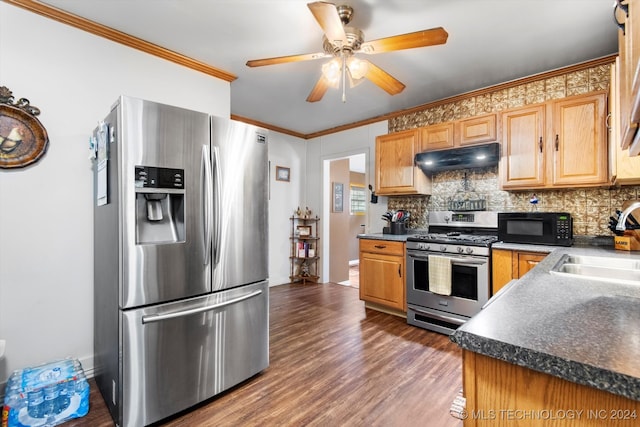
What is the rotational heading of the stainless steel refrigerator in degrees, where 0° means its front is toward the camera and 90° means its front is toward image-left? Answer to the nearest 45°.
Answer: approximately 315°

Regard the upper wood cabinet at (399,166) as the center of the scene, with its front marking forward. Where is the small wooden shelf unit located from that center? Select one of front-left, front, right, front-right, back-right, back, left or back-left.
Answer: right

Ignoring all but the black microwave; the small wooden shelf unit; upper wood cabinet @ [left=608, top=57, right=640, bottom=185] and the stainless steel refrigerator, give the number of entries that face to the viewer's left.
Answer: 1

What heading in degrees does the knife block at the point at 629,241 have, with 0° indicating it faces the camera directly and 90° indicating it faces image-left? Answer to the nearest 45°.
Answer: approximately 45°

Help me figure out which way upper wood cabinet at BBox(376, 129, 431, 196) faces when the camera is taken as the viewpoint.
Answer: facing the viewer and to the left of the viewer

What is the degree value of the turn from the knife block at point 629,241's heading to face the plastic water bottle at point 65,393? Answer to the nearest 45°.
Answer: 0° — it already faces it

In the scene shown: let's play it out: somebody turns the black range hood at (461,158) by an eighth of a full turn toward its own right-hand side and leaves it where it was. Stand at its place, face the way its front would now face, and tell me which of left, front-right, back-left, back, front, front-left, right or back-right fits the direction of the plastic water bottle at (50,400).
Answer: front-left

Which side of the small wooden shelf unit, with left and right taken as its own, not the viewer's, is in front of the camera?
front

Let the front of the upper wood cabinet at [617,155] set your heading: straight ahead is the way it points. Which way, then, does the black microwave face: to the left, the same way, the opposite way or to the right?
to the left

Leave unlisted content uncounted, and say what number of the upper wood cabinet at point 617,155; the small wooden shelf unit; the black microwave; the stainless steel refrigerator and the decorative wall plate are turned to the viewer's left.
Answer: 1
